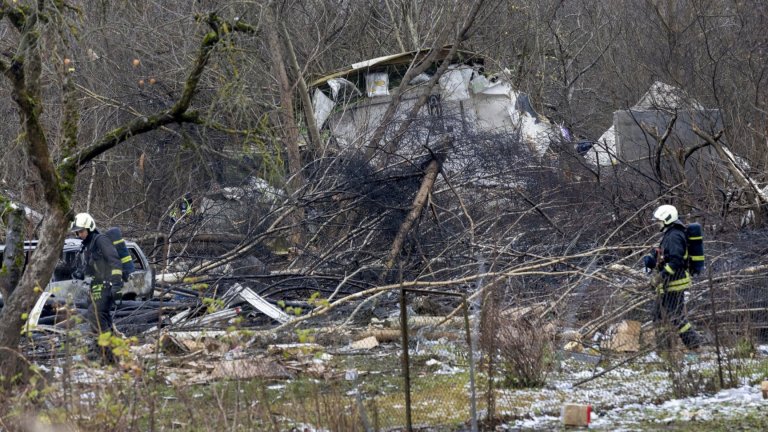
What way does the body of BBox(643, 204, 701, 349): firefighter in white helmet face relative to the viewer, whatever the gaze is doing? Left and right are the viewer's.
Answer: facing to the left of the viewer

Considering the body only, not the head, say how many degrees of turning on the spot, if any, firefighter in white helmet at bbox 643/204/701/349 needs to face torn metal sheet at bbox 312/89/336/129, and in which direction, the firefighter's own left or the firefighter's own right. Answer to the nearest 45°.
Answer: approximately 45° to the firefighter's own right

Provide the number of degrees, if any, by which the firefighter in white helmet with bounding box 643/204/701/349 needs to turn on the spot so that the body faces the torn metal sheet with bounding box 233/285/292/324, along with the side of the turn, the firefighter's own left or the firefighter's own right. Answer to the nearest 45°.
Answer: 0° — they already face it

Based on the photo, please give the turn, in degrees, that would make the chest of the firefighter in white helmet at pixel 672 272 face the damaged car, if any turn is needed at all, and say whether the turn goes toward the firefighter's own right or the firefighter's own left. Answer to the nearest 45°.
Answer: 0° — they already face it

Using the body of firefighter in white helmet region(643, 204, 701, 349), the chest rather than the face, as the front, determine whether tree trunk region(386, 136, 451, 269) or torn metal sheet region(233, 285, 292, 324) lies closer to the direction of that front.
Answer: the torn metal sheet

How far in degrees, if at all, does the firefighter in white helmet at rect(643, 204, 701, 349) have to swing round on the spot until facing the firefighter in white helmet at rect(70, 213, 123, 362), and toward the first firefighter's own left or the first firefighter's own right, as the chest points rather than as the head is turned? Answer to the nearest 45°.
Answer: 0° — they already face them
